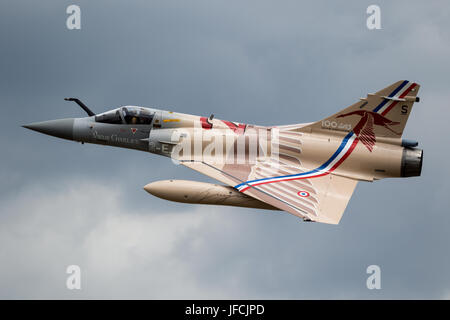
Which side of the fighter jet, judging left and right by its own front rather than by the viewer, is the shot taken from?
left
